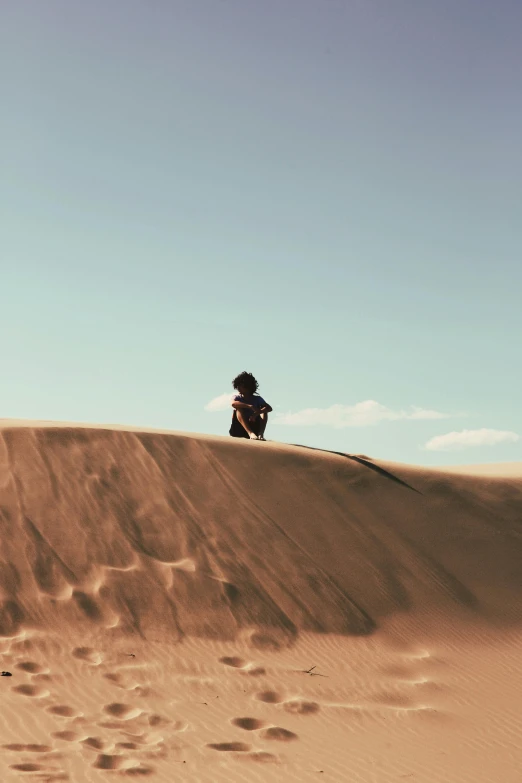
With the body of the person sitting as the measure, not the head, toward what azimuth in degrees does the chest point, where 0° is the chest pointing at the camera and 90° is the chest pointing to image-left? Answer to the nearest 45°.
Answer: approximately 315°
